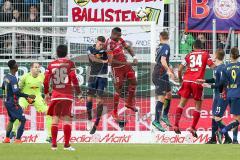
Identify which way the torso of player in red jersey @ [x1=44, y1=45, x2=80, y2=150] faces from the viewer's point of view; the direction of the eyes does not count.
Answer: away from the camera

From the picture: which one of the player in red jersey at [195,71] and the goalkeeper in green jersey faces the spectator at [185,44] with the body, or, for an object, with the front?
the player in red jersey

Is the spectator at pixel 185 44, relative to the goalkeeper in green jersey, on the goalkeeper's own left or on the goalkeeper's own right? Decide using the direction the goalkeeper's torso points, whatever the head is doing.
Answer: on the goalkeeper's own left

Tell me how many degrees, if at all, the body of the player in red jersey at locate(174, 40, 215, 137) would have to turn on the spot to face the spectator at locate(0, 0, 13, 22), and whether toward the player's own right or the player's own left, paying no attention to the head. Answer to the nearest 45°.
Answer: approximately 45° to the player's own left

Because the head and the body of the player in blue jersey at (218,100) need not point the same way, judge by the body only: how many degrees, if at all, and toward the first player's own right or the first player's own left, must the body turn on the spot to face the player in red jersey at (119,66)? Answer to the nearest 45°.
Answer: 0° — they already face them

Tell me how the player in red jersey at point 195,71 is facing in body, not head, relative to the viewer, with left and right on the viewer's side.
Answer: facing away from the viewer

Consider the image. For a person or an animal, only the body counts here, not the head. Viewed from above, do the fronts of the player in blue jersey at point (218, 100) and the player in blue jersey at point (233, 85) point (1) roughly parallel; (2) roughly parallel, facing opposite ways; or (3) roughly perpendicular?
roughly perpendicular

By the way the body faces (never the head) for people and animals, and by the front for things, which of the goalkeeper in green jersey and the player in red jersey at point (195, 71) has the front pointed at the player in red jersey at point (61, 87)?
the goalkeeper in green jersey
